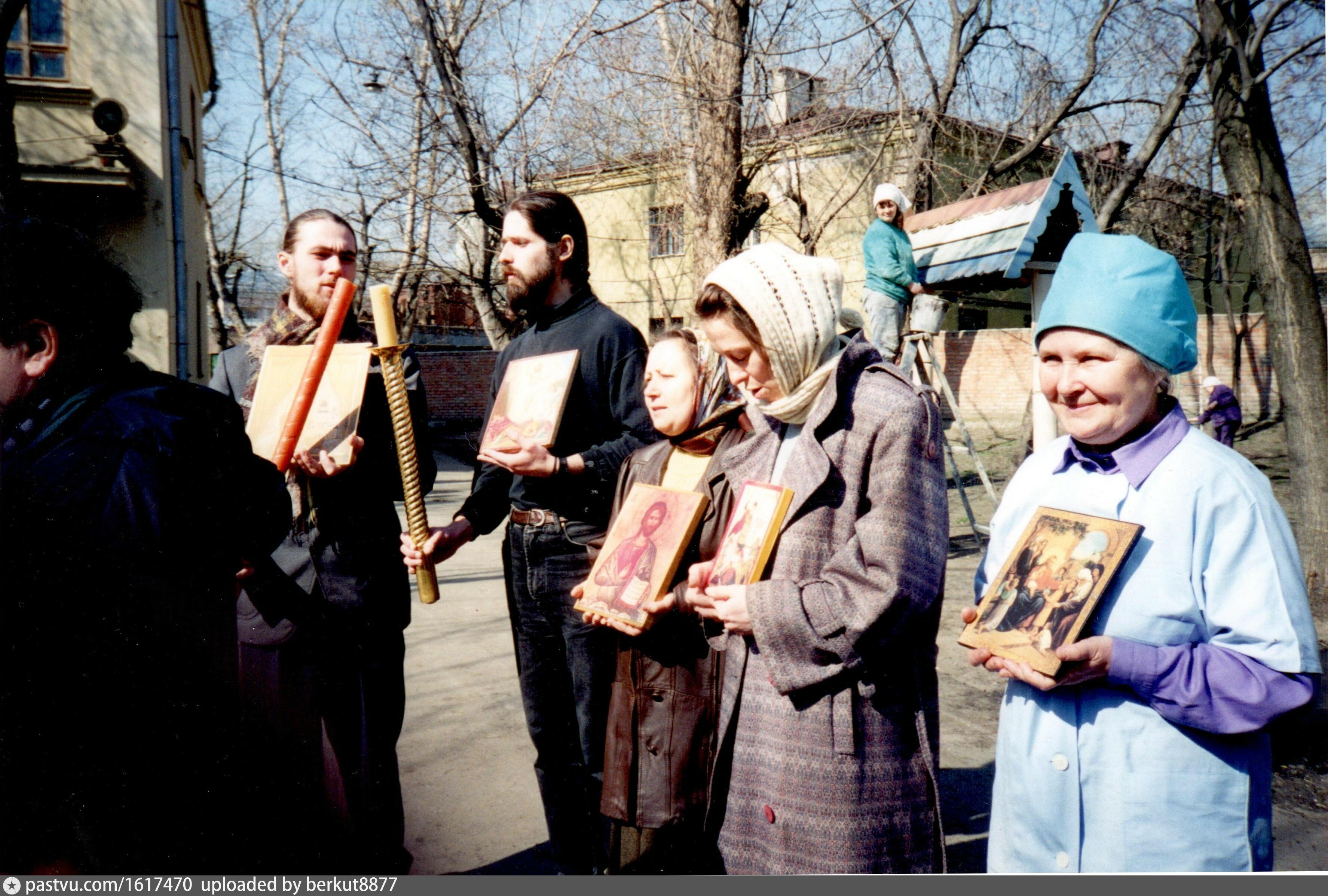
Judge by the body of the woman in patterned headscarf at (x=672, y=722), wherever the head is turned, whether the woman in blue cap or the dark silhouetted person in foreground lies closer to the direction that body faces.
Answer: the dark silhouetted person in foreground

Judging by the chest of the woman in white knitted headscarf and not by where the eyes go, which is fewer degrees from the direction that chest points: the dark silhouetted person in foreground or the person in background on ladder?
the dark silhouetted person in foreground

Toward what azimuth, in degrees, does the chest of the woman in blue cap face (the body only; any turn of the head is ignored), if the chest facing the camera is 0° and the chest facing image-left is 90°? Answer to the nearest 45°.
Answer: approximately 45°

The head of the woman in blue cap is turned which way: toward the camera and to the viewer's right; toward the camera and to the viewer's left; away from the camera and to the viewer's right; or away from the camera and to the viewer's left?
toward the camera and to the viewer's left

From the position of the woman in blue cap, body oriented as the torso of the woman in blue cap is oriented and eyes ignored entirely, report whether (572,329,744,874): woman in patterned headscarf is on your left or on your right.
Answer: on your right

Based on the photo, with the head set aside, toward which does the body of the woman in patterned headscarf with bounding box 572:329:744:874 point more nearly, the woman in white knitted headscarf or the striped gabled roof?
the woman in white knitted headscarf

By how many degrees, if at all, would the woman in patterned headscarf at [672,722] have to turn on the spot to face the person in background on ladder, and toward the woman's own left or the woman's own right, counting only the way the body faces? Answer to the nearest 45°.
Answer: approximately 135° to the woman's own right

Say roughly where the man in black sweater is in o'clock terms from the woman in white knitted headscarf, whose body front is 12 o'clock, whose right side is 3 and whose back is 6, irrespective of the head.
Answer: The man in black sweater is roughly at 3 o'clock from the woman in white knitted headscarf.

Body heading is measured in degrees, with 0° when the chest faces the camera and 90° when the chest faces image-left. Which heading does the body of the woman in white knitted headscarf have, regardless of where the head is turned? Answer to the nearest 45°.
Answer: approximately 45°

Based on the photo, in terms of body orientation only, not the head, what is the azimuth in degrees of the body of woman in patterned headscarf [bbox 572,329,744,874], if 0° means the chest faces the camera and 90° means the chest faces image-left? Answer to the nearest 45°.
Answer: approximately 45°

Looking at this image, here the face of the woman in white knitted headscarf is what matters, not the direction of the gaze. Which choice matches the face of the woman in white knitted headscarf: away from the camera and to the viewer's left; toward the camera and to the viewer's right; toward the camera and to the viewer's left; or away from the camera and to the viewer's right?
toward the camera and to the viewer's left
